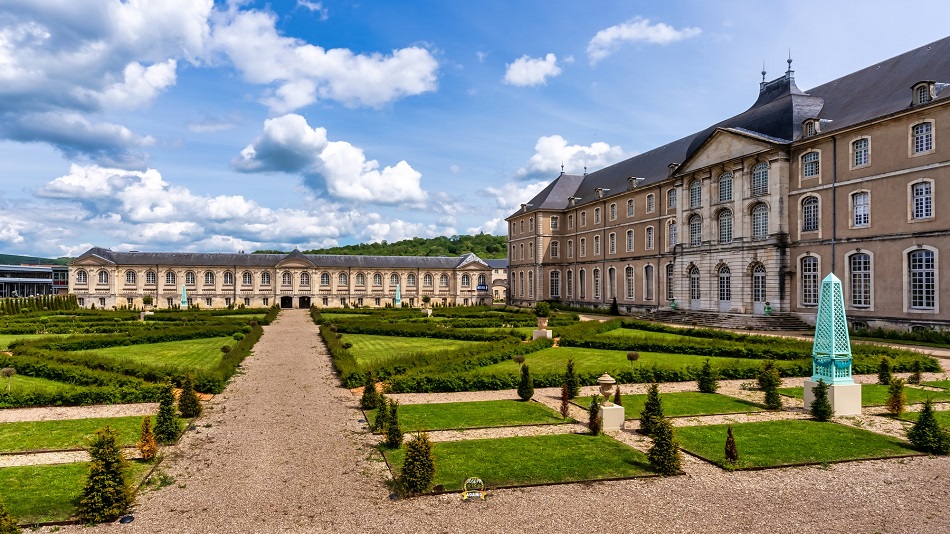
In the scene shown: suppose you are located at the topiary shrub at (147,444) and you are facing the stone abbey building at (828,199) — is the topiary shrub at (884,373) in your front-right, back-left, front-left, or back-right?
front-right

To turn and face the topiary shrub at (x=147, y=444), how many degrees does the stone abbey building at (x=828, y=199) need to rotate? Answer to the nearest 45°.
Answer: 0° — it already faces it

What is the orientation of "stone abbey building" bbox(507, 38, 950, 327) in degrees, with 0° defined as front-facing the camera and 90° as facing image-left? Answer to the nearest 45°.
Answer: approximately 45°

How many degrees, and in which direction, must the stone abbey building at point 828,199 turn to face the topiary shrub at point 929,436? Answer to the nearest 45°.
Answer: approximately 45° to its left

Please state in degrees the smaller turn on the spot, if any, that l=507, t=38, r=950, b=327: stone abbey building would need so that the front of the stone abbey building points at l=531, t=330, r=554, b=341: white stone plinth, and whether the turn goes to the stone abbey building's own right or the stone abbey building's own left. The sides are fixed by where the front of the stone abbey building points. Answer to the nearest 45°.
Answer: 0° — it already faces it

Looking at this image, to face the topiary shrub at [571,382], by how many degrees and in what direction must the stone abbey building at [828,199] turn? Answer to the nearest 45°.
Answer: approximately 45° to its left

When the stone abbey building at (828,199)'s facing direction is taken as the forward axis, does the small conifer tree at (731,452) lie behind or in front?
in front

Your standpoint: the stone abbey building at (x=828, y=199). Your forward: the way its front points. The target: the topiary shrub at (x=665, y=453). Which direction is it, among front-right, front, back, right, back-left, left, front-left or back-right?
front-left

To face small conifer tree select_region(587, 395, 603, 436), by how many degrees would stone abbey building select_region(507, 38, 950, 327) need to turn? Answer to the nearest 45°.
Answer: approximately 45° to its left

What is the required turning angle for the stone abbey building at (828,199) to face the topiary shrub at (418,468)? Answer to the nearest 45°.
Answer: approximately 45° to its left

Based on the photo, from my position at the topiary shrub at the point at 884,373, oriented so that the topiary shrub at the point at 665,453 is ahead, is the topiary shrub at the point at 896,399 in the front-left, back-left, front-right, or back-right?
front-left

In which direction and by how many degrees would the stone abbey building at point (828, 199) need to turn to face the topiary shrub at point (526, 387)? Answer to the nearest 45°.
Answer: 0° — it already faces it
